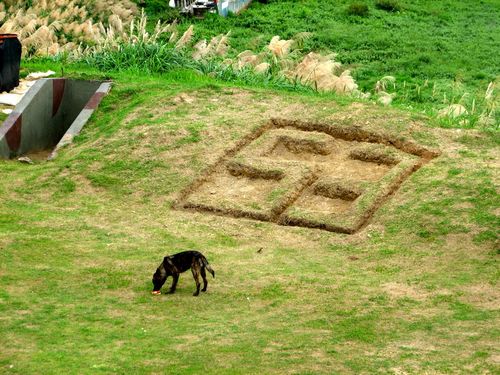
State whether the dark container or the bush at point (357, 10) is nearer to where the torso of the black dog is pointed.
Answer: the dark container

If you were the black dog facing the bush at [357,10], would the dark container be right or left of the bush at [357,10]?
left

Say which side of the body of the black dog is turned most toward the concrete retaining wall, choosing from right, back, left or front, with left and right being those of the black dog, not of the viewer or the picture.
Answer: right

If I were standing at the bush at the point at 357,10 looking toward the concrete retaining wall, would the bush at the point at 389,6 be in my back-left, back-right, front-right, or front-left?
back-left

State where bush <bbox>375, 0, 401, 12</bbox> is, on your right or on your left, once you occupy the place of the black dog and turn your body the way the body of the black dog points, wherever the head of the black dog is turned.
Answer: on your right

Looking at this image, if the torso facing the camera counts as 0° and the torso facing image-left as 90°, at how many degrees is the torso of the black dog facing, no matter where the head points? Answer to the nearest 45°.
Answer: approximately 90°

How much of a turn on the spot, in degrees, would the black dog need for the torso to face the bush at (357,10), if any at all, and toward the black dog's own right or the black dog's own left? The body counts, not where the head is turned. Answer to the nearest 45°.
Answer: approximately 90° to the black dog's own right
